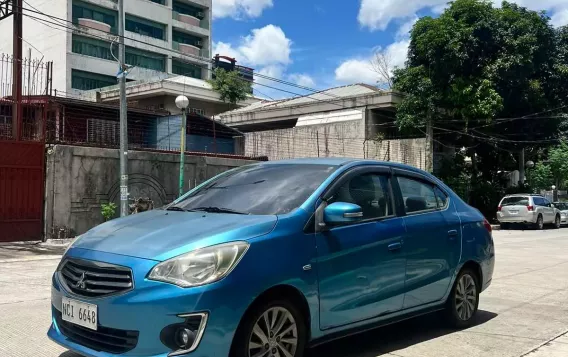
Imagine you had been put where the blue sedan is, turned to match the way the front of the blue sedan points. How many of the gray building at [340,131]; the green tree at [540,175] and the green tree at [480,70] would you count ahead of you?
0

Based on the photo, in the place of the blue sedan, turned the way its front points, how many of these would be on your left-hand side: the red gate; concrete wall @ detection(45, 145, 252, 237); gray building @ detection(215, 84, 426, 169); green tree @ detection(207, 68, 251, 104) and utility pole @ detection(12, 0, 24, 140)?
0

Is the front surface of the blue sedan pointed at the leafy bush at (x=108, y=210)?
no

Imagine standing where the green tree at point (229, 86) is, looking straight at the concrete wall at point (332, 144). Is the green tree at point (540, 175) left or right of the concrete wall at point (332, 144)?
left

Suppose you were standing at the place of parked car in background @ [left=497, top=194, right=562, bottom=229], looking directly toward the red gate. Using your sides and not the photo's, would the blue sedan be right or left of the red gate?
left

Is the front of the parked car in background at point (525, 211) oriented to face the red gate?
no

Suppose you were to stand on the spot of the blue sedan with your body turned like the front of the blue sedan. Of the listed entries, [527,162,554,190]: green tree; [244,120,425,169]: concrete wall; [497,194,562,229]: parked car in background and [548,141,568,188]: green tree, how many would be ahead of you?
0

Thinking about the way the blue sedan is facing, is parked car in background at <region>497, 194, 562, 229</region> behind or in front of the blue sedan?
behind

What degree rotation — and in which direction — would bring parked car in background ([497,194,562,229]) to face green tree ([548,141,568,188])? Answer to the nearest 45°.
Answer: approximately 45° to its left

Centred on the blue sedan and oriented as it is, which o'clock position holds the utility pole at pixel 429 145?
The utility pole is roughly at 5 o'clock from the blue sedan.

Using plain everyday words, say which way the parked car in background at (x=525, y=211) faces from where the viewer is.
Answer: facing away from the viewer and to the right of the viewer

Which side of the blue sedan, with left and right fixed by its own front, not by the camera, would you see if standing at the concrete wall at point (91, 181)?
right

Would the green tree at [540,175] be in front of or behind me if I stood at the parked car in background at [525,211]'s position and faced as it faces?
in front

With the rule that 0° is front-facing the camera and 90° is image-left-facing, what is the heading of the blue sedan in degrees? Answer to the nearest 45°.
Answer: approximately 45°

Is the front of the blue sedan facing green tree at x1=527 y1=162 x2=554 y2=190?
no

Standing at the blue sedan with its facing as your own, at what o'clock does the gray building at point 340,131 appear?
The gray building is roughly at 5 o'clock from the blue sedan.

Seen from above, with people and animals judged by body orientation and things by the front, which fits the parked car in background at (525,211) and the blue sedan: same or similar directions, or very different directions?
very different directions
